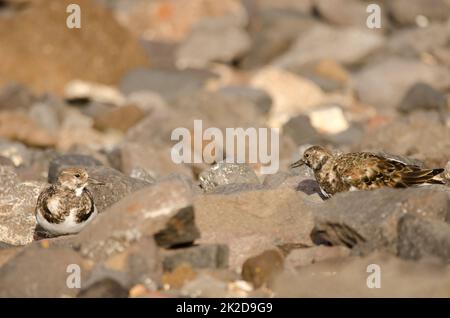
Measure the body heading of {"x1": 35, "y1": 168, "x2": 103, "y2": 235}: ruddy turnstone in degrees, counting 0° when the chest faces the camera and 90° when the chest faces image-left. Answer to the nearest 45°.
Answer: approximately 315°

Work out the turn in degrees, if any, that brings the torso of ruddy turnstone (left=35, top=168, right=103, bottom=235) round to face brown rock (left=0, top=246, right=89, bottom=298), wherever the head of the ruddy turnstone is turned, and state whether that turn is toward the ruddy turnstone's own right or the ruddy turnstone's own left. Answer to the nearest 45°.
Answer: approximately 45° to the ruddy turnstone's own right

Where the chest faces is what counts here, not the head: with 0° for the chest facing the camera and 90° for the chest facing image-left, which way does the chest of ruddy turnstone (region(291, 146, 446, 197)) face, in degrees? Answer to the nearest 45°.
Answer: approximately 90°

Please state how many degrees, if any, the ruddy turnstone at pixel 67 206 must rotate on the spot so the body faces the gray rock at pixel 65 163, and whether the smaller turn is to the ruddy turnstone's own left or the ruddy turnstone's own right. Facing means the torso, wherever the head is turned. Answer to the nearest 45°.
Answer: approximately 135° to the ruddy turnstone's own left

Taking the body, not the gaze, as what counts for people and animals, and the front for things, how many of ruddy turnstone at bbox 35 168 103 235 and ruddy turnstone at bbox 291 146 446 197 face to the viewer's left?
1

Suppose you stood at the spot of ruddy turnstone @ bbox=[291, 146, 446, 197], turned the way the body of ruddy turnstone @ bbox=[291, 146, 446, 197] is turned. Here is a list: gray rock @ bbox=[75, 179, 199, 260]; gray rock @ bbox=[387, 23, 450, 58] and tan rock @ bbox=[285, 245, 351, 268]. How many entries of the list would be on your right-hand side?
1

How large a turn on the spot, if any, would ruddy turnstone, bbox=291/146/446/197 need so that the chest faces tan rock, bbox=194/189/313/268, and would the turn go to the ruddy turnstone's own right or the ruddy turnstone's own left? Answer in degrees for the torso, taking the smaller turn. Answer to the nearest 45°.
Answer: approximately 45° to the ruddy turnstone's own left

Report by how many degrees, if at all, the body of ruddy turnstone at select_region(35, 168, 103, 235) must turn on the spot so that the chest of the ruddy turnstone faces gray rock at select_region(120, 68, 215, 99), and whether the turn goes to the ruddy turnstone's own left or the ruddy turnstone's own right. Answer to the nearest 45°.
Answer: approximately 135° to the ruddy turnstone's own left

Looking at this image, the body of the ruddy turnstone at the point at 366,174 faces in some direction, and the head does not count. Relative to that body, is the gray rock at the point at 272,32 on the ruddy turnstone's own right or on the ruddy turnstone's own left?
on the ruddy turnstone's own right

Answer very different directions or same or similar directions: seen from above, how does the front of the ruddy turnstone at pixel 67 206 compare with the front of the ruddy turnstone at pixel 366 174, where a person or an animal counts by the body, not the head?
very different directions

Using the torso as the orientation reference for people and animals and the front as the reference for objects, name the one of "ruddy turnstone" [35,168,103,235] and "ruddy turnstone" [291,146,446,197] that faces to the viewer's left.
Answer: "ruddy turnstone" [291,146,446,197]
